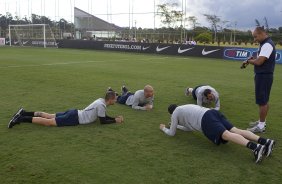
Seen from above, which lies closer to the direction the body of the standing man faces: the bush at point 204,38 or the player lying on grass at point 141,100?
the player lying on grass

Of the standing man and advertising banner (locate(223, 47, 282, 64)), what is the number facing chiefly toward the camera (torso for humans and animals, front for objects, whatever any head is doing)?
1

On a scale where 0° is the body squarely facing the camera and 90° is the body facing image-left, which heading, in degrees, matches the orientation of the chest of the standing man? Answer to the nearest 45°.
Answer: approximately 90°

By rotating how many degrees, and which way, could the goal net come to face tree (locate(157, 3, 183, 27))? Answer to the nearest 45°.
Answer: approximately 135° to its left

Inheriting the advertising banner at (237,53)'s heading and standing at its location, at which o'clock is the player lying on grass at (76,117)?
The player lying on grass is roughly at 12 o'clock from the advertising banner.

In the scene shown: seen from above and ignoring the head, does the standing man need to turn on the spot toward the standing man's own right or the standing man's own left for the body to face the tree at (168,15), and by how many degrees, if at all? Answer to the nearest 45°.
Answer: approximately 90° to the standing man's own right

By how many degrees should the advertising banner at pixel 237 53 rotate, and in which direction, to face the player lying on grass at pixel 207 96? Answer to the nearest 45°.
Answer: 0° — it already faces them

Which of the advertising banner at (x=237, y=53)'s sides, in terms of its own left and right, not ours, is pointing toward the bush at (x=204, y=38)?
back

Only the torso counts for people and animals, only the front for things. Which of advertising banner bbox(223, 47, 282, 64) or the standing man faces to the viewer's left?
the standing man

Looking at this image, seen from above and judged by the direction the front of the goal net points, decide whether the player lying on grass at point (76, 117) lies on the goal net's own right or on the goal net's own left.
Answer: on the goal net's own left

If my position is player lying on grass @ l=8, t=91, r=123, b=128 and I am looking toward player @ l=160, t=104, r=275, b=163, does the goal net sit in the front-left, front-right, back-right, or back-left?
back-left

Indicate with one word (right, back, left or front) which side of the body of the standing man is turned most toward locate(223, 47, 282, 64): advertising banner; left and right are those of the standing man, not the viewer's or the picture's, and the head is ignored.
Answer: right

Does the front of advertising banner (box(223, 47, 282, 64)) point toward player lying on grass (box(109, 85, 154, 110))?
yes

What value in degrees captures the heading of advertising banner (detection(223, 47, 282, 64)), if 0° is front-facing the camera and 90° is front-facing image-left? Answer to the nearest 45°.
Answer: approximately 0°

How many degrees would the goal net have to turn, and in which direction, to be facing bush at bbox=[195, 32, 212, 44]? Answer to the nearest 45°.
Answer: approximately 135° to its left
